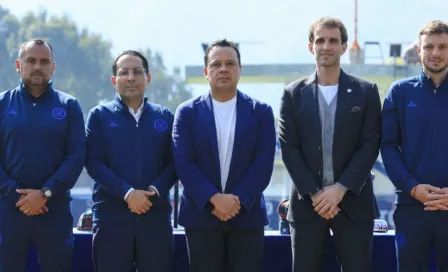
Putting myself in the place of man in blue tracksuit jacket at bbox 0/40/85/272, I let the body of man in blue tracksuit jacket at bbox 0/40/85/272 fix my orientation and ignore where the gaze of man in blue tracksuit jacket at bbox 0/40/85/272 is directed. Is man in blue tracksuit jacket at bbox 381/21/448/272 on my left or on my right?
on my left

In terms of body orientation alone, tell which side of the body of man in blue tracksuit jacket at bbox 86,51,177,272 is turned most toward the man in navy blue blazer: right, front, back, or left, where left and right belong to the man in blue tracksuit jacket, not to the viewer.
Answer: left

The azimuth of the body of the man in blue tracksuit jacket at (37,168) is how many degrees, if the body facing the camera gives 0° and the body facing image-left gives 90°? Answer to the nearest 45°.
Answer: approximately 0°

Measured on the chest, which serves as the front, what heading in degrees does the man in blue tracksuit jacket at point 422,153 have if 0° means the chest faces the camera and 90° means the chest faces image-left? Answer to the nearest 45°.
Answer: approximately 0°

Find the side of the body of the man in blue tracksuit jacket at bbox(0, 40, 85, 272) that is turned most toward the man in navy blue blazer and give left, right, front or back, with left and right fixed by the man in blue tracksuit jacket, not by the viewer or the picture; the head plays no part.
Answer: left

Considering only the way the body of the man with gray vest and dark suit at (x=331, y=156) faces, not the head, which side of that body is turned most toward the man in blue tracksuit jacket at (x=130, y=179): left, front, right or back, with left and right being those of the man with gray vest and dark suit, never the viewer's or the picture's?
right

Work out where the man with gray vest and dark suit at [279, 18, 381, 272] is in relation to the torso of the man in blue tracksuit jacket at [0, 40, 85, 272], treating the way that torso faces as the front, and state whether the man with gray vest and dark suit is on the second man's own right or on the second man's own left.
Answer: on the second man's own left

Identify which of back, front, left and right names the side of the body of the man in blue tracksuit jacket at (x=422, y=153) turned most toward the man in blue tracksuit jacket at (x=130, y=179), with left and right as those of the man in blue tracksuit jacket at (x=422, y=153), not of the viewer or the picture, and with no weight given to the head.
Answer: right
